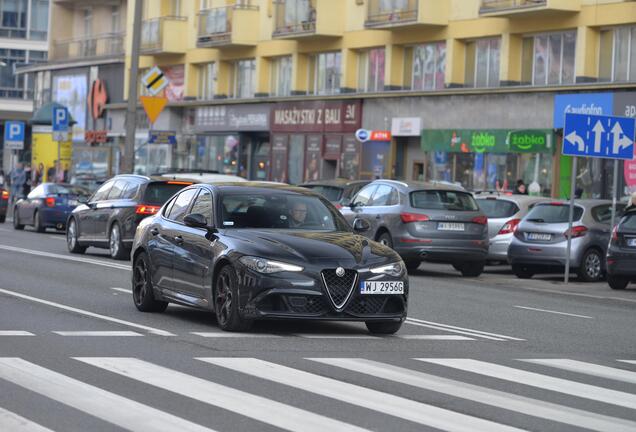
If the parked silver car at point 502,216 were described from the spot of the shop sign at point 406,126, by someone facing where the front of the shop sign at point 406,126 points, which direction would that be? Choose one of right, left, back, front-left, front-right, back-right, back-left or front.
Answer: front

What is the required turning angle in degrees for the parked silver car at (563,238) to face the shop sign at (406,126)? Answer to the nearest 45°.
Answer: approximately 45° to its left

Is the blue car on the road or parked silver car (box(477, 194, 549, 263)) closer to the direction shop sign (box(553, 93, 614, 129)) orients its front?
the parked silver car

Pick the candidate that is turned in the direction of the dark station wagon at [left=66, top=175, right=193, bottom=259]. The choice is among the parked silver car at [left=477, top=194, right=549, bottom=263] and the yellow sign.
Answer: the yellow sign

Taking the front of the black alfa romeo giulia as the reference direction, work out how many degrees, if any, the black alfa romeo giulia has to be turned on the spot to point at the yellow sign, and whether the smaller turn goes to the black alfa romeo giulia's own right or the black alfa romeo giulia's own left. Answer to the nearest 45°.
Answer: approximately 135° to the black alfa romeo giulia's own left

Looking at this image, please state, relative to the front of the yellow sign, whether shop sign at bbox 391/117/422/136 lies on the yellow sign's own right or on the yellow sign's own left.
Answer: on the yellow sign's own left

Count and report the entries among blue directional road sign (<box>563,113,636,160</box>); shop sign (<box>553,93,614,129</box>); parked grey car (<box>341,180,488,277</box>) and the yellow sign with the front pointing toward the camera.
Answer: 3

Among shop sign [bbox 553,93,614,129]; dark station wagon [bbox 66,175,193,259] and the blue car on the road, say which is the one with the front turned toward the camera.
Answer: the shop sign

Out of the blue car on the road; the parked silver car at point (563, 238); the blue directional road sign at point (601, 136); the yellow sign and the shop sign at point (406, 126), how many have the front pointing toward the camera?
3

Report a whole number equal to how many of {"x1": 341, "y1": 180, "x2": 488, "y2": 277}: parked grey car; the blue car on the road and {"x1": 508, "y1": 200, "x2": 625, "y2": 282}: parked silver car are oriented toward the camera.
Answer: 0

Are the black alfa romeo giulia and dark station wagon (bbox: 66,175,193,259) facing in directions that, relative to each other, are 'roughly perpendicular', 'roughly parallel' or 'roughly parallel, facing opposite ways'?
roughly parallel, facing opposite ways

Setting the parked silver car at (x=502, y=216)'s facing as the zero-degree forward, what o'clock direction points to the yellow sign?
The yellow sign is roughly at 9 o'clock from the parked silver car.

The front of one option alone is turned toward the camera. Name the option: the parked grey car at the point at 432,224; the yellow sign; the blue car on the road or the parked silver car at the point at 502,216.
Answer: the yellow sign

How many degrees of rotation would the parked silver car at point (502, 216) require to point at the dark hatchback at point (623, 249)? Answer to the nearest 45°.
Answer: approximately 90° to its right

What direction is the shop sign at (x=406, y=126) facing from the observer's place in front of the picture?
facing the viewer

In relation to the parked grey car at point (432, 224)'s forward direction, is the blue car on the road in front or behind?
in front

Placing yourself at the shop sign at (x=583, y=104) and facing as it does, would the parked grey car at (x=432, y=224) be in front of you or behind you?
in front

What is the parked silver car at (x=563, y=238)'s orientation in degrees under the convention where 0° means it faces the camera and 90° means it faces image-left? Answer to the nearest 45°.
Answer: approximately 225°
